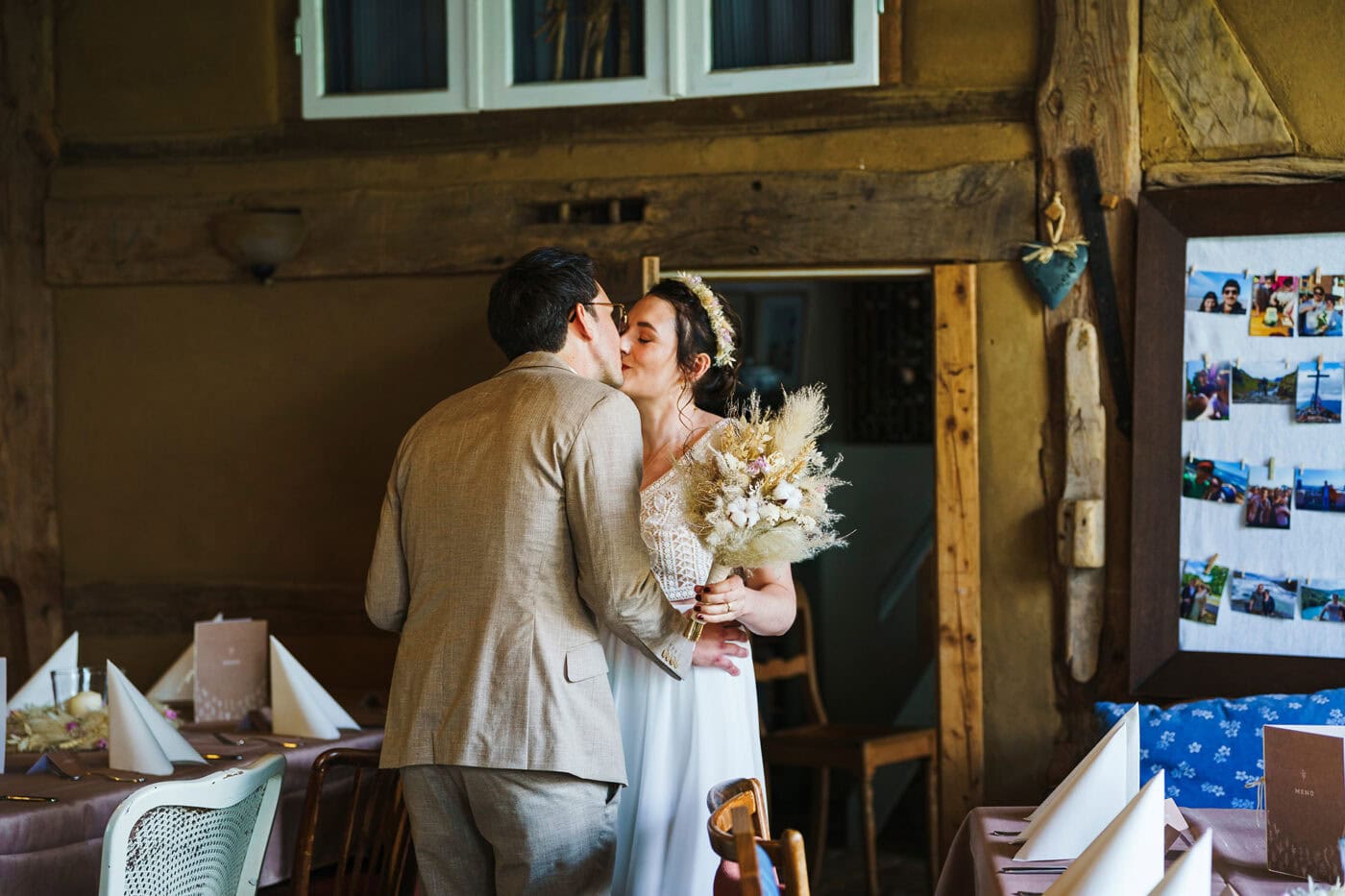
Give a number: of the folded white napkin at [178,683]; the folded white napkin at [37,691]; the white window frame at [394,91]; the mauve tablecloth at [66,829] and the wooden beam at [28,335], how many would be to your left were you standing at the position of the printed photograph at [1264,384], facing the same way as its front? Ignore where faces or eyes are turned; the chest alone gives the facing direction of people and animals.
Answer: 0

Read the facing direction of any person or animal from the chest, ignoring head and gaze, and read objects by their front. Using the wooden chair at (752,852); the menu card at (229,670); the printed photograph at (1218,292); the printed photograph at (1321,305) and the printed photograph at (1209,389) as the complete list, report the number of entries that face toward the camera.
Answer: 4

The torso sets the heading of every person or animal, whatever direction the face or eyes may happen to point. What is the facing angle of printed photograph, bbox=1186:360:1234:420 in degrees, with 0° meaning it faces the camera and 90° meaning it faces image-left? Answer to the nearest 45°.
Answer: approximately 0°

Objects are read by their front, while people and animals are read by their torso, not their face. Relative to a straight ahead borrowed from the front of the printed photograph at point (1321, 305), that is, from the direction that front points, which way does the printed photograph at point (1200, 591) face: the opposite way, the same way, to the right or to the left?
the same way

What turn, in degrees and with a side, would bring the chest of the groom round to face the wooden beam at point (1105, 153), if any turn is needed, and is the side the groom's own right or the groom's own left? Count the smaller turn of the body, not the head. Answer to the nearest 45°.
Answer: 0° — they already face it

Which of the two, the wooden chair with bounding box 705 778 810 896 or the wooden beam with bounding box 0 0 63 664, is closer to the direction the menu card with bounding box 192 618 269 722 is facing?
the wooden chair

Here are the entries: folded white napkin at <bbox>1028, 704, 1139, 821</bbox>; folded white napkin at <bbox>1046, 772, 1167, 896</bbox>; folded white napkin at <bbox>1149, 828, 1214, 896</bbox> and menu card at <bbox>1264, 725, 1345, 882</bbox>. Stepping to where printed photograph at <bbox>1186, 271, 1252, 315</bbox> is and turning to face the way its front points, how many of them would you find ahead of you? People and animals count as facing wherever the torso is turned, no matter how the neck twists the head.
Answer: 4

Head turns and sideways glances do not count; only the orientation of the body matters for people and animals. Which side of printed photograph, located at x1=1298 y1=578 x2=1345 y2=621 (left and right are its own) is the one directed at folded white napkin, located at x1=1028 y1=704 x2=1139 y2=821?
front

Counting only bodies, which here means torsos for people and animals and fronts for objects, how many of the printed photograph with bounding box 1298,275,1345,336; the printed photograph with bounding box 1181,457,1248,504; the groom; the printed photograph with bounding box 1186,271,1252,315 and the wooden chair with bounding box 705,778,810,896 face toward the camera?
3

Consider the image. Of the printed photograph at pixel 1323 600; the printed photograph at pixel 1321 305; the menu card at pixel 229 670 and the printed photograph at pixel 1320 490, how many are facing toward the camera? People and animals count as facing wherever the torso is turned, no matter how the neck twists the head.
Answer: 4

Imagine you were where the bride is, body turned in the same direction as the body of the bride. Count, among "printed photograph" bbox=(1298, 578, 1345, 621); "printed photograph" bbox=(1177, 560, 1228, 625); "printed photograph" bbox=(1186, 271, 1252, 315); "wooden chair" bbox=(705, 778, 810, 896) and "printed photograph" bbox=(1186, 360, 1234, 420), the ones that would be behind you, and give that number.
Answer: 4

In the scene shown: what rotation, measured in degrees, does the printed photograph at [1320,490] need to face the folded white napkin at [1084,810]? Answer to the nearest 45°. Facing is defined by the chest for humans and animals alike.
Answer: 0° — it already faces it

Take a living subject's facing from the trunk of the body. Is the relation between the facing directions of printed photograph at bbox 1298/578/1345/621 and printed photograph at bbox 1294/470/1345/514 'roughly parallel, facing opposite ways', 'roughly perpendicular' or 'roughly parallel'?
roughly parallel

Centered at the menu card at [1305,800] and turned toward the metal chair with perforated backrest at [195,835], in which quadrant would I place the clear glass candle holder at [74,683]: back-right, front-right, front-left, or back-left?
front-right

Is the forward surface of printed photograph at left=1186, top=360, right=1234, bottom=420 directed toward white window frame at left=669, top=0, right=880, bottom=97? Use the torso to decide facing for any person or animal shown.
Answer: no

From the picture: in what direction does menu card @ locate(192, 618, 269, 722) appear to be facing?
toward the camera

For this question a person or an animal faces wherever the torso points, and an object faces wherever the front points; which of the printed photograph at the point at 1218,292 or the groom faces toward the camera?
the printed photograph

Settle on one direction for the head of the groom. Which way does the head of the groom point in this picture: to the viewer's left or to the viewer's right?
to the viewer's right
